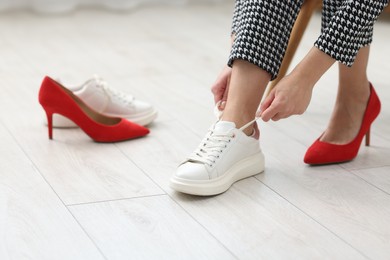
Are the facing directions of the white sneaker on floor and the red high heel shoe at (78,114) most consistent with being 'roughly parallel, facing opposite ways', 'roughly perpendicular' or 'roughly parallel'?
roughly parallel

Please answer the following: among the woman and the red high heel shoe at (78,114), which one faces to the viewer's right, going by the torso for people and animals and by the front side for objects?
the red high heel shoe

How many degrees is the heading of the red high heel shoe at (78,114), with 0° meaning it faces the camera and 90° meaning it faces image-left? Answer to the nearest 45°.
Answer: approximately 270°

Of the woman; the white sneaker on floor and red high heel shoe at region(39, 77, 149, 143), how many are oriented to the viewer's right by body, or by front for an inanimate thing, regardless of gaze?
2

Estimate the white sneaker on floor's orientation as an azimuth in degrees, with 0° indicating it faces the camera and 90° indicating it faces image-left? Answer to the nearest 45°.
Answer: approximately 270°

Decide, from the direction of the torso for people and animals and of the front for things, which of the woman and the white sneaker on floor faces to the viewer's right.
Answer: the white sneaker on floor

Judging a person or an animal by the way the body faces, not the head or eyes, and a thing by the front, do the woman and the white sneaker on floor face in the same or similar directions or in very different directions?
very different directions
